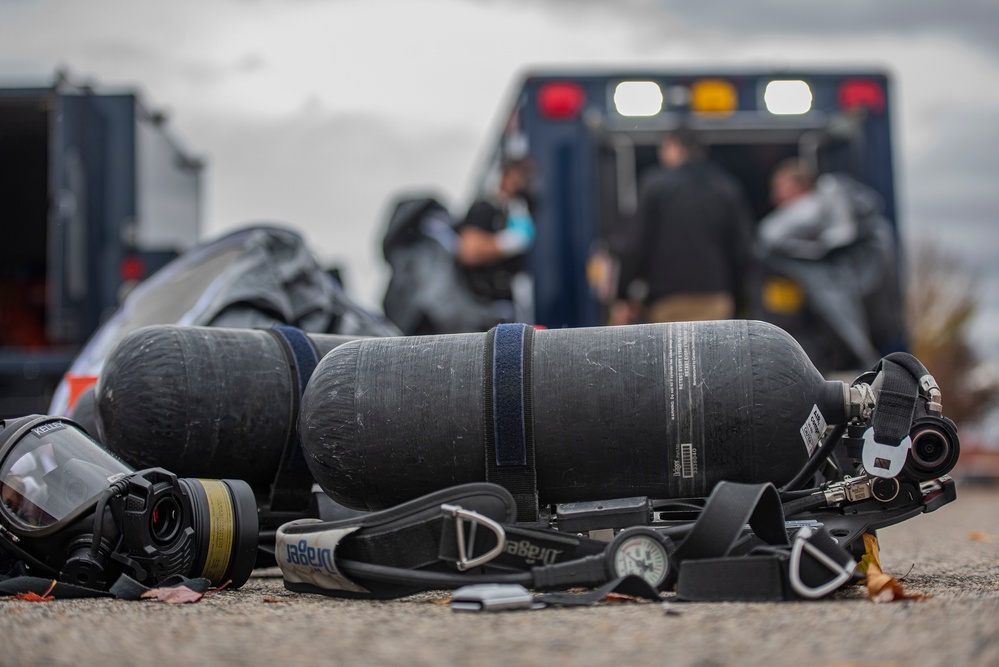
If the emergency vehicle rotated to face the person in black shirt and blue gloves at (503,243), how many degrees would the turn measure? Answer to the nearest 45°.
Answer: approximately 135° to its left

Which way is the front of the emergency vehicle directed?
away from the camera

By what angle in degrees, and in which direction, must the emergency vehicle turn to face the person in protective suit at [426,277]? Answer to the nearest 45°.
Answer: approximately 135° to its left

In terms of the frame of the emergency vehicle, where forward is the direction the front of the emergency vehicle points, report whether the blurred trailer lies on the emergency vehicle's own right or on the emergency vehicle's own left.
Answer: on the emergency vehicle's own left
